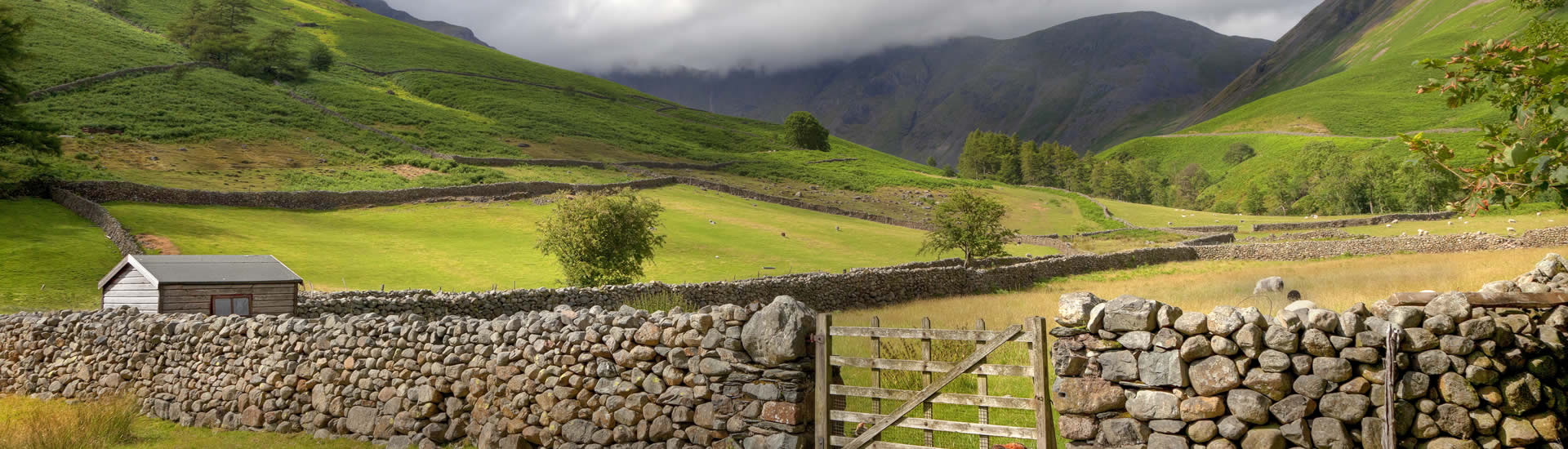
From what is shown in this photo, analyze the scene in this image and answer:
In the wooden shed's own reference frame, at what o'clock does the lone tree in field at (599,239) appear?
The lone tree in field is roughly at 8 o'clock from the wooden shed.

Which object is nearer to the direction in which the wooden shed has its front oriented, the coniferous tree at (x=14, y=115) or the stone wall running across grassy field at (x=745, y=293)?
the stone wall running across grassy field

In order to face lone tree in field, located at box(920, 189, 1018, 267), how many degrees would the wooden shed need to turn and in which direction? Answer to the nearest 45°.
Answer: approximately 90° to its left

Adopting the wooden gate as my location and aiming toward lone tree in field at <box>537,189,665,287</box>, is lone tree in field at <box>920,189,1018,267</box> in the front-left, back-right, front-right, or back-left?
front-right

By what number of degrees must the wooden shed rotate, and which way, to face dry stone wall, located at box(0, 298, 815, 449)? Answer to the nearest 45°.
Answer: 0° — it already faces it

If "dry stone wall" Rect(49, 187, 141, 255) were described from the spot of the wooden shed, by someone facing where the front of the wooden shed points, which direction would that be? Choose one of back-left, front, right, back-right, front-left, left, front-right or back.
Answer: back

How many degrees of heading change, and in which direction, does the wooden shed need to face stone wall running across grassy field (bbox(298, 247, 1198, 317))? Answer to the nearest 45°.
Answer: approximately 90° to its left

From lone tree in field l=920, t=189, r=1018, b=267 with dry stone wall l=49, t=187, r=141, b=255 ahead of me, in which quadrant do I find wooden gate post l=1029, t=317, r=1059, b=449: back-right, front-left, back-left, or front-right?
front-left

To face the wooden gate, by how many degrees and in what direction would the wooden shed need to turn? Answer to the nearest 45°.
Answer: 0° — it already faces it

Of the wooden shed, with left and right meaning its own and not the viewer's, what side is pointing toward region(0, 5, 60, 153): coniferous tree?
back

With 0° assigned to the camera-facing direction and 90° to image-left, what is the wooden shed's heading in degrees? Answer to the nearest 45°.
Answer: approximately 0°

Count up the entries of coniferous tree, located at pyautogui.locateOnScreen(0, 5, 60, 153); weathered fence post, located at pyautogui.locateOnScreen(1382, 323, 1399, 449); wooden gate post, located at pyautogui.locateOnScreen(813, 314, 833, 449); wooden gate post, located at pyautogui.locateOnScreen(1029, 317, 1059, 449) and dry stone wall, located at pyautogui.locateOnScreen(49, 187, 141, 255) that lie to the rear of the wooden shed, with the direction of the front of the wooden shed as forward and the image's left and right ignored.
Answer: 2

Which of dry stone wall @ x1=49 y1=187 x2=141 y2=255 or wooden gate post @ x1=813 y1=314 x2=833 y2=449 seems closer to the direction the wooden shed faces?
the wooden gate post

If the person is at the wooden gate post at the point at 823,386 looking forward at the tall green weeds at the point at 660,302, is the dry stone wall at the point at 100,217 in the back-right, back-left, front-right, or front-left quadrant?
front-left

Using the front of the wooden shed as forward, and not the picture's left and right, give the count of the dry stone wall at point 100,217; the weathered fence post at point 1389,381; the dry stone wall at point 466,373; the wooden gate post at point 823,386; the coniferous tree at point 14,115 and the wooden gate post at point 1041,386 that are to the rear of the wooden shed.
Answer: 2

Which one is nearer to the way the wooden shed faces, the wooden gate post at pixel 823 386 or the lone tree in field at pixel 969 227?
the wooden gate post

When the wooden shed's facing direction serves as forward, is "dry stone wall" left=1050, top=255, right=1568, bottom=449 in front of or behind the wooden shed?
in front
